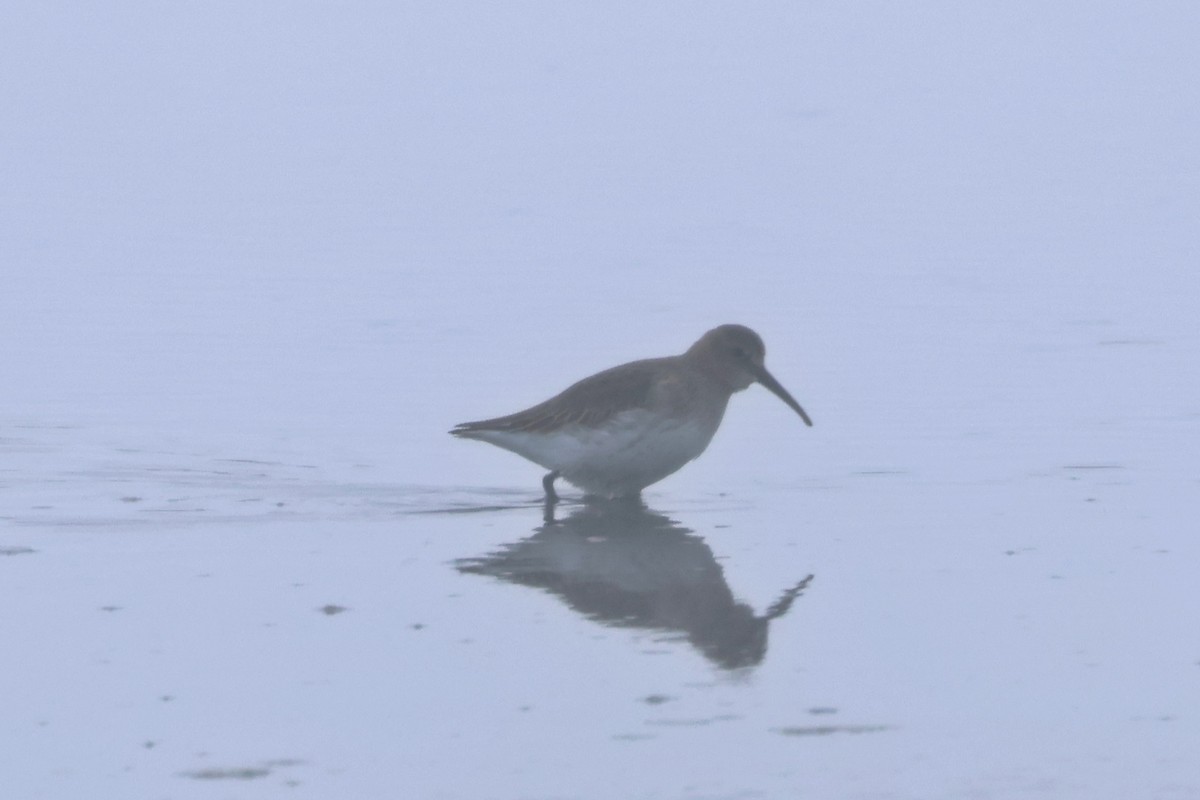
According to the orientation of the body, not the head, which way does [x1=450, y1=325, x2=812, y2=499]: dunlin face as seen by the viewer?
to the viewer's right
